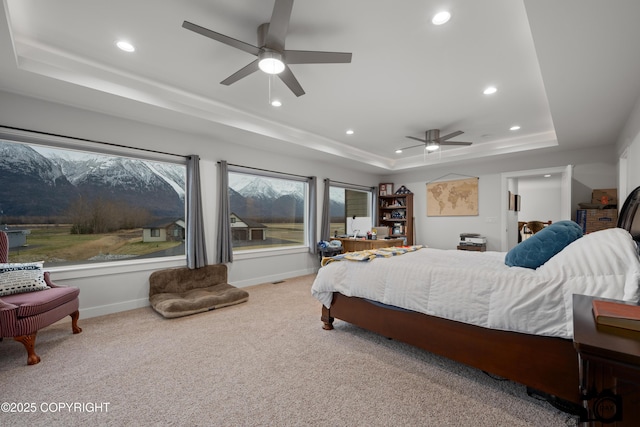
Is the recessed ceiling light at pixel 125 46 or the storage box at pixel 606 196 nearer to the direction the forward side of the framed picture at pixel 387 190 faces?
the recessed ceiling light

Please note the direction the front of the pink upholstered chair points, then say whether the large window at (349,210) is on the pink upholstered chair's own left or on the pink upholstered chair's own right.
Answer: on the pink upholstered chair's own left

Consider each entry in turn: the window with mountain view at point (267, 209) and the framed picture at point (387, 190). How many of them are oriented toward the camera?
2

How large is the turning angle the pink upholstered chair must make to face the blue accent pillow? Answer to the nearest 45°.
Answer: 0° — it already faces it

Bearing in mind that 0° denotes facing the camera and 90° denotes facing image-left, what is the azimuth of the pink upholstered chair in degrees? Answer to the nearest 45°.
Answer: approximately 315°

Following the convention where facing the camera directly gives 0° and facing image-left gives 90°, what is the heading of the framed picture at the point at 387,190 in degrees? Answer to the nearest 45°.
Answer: approximately 0°

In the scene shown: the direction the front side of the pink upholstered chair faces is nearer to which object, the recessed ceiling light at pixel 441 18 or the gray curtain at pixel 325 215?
the recessed ceiling light

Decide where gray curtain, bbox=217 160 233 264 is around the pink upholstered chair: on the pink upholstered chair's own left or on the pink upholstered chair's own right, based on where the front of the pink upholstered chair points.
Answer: on the pink upholstered chair's own left

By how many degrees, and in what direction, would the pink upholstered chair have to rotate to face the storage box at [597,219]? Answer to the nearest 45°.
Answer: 0° — it already faces it

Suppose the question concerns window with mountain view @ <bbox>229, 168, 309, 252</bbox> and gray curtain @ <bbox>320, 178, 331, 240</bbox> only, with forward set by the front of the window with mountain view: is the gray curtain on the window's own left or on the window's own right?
on the window's own left

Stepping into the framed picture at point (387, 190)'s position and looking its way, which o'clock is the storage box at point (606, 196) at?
The storage box is roughly at 10 o'clock from the framed picture.
